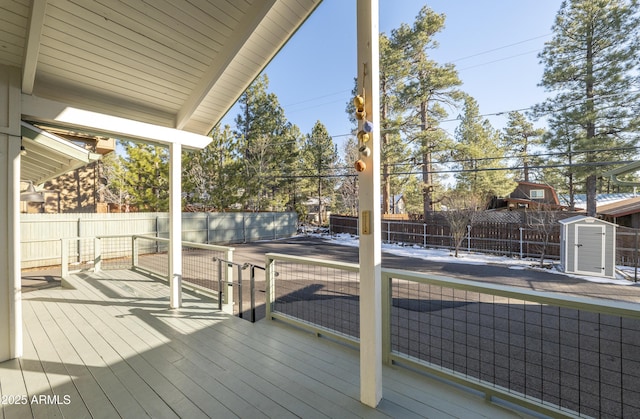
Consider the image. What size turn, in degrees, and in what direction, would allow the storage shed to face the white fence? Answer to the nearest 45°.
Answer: approximately 45° to its right

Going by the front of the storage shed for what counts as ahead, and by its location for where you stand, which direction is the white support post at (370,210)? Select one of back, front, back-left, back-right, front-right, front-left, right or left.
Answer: front

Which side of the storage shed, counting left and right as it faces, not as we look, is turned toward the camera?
front

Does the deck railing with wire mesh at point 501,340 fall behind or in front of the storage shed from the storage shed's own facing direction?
in front

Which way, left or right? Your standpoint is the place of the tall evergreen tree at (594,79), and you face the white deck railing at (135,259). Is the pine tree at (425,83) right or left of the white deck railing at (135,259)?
right

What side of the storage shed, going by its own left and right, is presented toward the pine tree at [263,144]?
right

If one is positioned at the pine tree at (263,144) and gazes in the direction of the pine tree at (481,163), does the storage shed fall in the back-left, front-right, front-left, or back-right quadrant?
front-right

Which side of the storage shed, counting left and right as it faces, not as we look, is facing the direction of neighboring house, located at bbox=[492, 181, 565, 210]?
back

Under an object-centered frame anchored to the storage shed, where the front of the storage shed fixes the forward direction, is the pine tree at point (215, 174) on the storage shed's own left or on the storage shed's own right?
on the storage shed's own right

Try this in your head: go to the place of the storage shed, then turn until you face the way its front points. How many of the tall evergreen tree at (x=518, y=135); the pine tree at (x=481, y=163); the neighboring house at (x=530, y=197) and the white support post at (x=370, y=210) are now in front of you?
1
